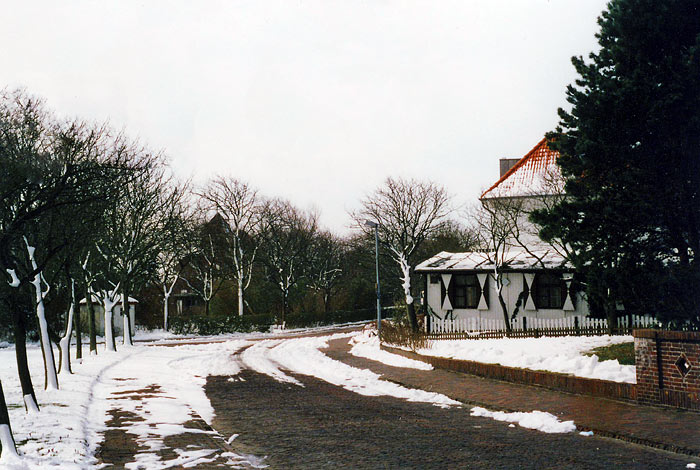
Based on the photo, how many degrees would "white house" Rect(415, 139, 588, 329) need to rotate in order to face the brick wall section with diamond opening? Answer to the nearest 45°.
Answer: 0° — it already faces it

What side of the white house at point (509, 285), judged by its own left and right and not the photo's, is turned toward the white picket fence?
front

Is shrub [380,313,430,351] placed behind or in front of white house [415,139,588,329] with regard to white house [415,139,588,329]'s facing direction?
in front

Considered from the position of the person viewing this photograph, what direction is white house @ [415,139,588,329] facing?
facing the viewer

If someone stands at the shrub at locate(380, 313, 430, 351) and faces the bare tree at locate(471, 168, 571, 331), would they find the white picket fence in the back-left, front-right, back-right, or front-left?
front-right

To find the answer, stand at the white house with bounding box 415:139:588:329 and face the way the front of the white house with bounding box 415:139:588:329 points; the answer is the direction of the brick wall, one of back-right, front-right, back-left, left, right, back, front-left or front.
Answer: front
